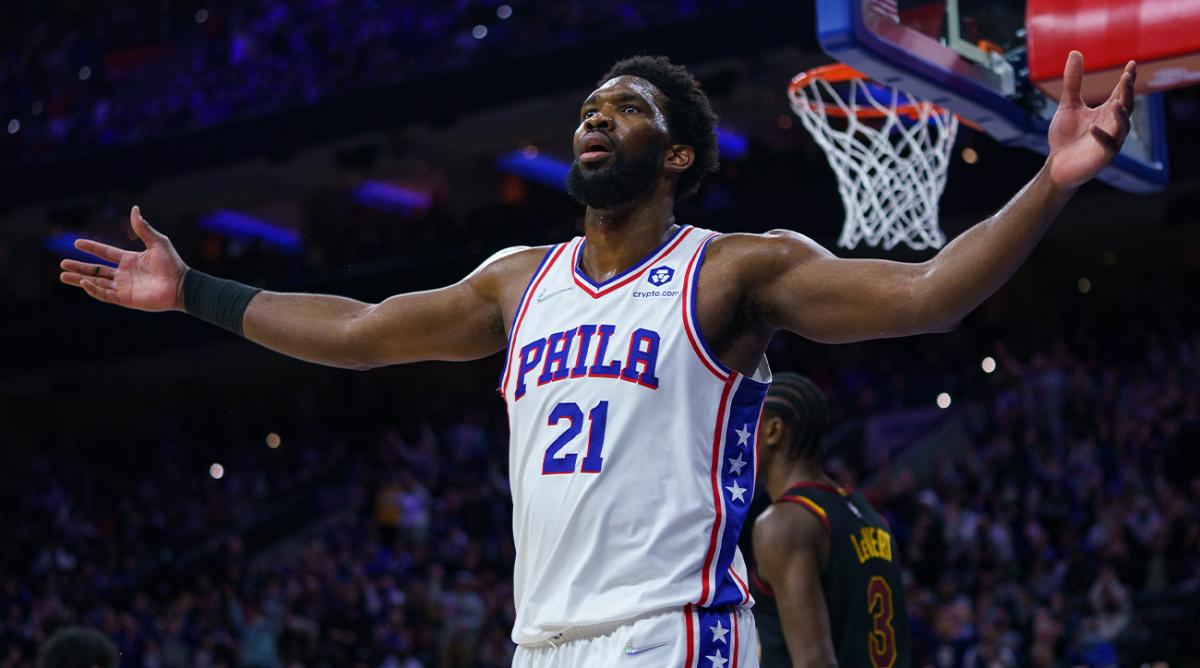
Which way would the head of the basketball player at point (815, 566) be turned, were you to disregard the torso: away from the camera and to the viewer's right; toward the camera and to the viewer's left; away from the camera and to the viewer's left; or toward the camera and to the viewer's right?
away from the camera and to the viewer's left

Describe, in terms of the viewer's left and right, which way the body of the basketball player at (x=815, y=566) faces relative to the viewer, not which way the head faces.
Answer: facing away from the viewer and to the left of the viewer

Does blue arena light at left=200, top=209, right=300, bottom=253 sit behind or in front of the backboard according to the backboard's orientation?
in front

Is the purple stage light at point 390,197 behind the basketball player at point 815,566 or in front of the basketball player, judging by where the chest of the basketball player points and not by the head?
in front

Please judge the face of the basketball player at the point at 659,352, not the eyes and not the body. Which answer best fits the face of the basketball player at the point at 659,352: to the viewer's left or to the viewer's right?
to the viewer's left

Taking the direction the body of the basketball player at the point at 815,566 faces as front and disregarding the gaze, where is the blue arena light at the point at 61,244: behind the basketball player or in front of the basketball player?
in front

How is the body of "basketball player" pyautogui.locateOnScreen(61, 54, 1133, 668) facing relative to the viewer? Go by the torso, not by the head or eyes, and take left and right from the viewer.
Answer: facing the viewer and to the left of the viewer

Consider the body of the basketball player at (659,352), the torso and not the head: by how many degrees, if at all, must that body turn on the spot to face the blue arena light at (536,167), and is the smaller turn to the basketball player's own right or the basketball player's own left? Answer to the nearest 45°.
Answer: approximately 135° to the basketball player's own right

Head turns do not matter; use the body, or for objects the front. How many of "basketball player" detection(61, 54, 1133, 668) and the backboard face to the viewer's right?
0

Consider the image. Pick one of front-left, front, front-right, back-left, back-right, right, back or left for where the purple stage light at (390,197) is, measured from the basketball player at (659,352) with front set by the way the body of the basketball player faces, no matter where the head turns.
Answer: back-right
